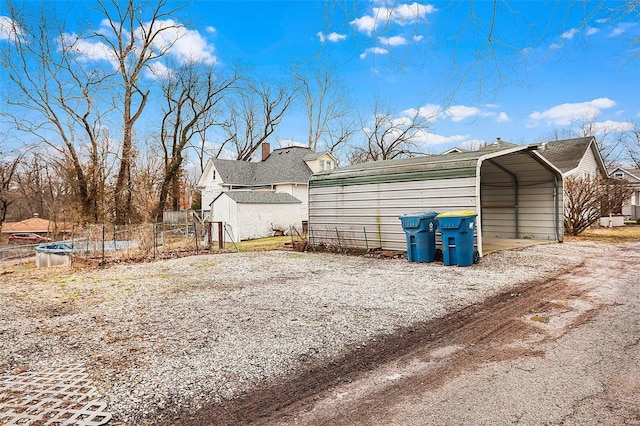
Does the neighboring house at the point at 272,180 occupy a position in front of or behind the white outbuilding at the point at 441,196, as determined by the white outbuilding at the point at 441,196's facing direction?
behind

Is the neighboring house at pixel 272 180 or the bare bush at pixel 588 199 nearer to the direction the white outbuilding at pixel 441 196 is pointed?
the bare bush

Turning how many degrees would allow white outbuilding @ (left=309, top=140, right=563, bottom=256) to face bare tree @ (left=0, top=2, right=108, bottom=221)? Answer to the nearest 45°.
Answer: approximately 135° to its right

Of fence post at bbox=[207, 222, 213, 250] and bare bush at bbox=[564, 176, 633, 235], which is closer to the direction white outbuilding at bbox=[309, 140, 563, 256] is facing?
the bare bush

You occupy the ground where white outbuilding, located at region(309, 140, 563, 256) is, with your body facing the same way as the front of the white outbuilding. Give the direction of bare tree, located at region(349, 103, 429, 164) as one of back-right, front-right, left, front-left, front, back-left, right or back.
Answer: back-left

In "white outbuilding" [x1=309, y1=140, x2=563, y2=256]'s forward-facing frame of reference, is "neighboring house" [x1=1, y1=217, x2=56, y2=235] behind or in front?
behind

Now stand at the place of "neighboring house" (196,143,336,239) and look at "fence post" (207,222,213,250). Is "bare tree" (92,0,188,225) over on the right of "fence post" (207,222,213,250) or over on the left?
right

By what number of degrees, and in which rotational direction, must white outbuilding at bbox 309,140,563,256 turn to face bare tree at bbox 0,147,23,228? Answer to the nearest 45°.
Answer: approximately 135° to its right

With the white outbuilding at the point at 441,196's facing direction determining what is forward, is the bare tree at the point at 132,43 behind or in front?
behind

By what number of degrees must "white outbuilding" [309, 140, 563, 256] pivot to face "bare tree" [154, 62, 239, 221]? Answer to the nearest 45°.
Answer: approximately 180°

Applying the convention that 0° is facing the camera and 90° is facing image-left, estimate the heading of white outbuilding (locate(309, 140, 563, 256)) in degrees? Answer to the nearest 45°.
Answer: approximately 315°
